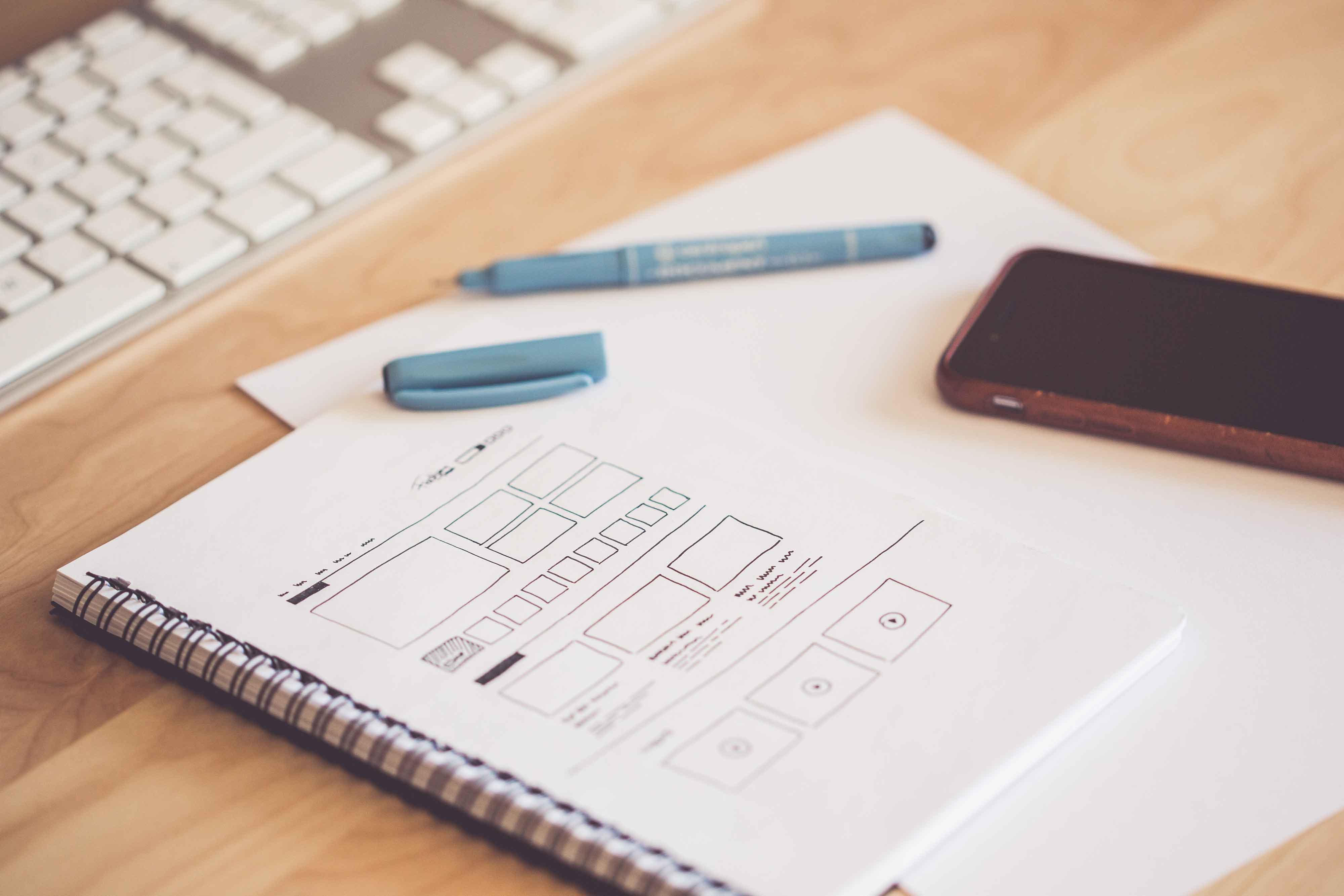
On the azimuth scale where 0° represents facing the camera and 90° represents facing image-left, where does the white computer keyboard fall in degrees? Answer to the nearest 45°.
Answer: approximately 315°
